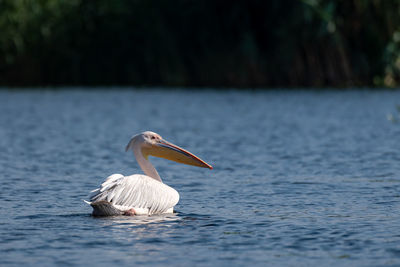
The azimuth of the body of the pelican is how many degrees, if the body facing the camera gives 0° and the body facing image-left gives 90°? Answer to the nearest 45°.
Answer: approximately 270°
